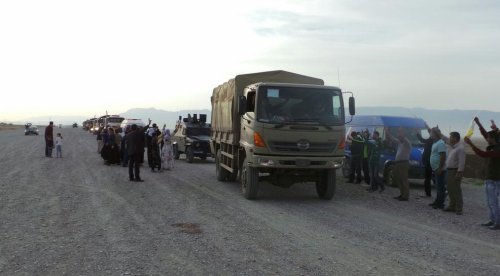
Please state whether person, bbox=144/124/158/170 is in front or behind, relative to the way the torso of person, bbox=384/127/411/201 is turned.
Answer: in front

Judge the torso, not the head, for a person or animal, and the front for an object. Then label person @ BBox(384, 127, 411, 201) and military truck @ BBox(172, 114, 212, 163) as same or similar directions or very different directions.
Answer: very different directions

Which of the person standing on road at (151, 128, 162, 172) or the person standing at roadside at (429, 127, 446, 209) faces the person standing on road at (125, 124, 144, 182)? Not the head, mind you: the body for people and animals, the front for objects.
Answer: the person standing at roadside at (429, 127, 446, 209)

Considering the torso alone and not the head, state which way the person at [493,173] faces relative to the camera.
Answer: to the viewer's left

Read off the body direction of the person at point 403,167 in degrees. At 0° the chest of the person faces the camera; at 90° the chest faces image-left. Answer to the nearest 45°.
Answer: approximately 90°

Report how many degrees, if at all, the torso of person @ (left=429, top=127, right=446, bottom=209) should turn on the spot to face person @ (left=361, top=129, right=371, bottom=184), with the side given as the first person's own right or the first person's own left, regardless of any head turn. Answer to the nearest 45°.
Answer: approximately 45° to the first person's own right

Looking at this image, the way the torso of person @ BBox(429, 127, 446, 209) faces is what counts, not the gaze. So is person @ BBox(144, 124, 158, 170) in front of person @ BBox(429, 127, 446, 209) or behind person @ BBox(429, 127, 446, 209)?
in front

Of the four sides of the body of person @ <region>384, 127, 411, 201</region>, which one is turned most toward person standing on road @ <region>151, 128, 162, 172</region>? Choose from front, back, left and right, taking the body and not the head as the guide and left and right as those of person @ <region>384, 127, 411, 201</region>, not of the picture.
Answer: front

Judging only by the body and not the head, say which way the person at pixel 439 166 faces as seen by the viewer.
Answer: to the viewer's left

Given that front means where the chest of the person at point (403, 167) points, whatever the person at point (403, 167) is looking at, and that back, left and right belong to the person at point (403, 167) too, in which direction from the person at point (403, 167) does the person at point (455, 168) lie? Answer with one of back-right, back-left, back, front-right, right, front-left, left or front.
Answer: back-left
